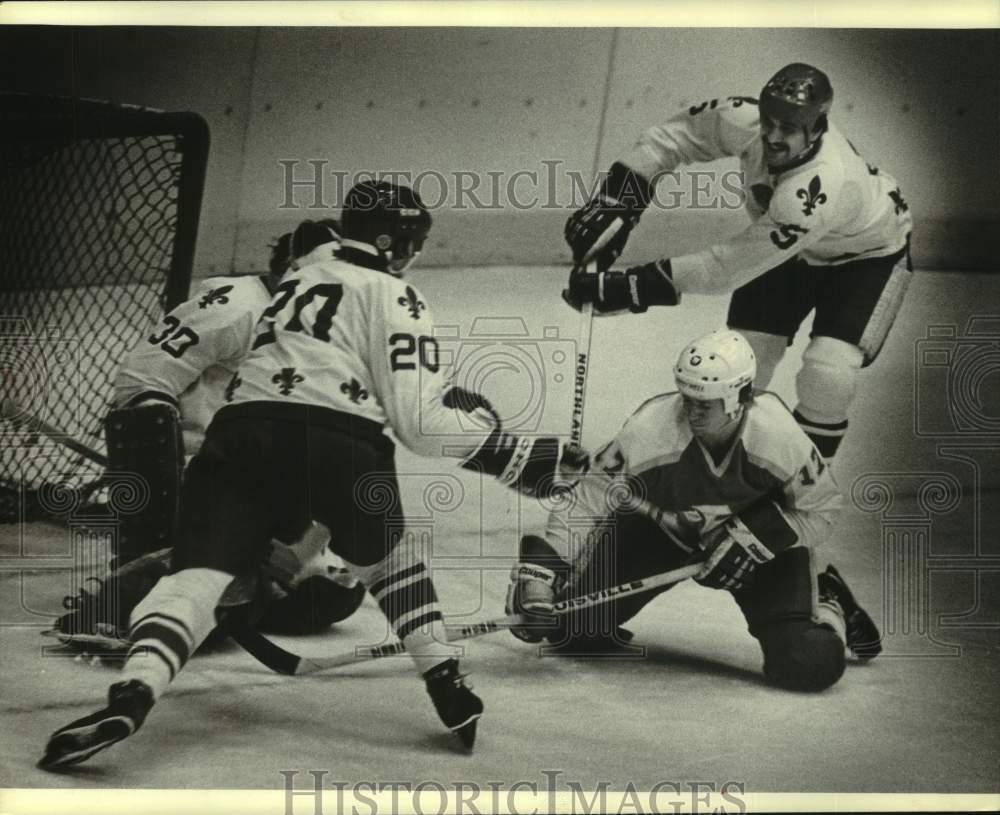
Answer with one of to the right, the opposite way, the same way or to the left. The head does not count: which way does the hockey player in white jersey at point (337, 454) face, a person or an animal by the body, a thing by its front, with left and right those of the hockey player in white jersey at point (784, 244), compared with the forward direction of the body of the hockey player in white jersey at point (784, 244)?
the opposite way

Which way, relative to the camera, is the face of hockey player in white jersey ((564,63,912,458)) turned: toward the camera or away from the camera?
toward the camera

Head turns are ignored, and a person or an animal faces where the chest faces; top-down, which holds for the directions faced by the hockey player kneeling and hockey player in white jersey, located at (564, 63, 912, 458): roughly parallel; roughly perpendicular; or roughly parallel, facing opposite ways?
roughly parallel

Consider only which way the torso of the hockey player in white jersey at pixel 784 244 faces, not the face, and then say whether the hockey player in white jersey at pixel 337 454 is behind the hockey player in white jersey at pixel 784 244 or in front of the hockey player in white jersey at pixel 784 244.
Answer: in front

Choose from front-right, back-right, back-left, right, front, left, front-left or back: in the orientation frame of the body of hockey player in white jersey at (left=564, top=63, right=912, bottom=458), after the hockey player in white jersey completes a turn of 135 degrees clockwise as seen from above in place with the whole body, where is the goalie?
left

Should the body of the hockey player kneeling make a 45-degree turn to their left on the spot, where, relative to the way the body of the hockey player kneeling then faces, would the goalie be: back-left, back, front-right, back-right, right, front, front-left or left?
right

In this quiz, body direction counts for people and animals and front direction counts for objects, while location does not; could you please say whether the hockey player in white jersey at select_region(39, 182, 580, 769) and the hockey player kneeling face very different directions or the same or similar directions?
very different directions

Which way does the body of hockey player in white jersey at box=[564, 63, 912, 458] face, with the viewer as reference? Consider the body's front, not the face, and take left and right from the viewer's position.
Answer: facing the viewer and to the left of the viewer

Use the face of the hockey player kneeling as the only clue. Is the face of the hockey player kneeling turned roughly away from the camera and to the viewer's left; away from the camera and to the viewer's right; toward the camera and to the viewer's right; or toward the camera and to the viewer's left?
toward the camera and to the viewer's left
